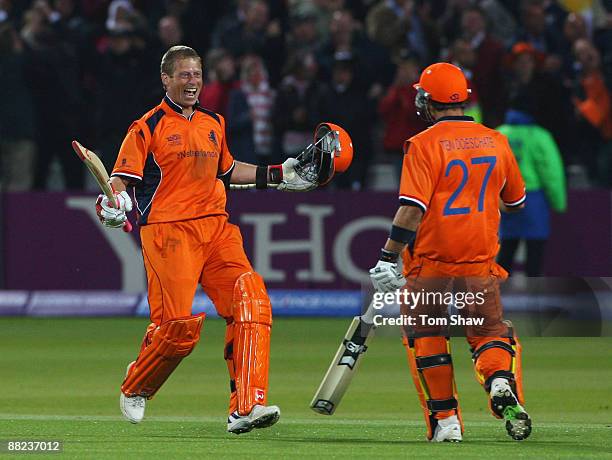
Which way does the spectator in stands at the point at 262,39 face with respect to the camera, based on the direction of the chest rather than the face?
toward the camera

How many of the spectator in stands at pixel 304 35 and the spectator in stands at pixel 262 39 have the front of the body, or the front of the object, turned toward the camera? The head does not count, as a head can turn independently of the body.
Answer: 2

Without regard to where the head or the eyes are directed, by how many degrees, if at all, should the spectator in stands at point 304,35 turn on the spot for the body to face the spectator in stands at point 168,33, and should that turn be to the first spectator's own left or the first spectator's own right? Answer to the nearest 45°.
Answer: approximately 90° to the first spectator's own right

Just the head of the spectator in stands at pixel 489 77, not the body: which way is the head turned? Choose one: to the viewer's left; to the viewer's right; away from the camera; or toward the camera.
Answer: toward the camera

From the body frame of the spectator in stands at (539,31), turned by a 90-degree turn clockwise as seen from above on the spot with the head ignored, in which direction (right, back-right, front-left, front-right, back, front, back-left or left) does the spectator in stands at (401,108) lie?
front-left

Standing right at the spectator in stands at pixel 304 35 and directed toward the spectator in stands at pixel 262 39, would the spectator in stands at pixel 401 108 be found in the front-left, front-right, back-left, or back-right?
back-left

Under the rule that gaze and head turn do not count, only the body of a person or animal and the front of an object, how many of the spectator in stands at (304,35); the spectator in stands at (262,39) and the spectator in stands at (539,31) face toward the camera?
3

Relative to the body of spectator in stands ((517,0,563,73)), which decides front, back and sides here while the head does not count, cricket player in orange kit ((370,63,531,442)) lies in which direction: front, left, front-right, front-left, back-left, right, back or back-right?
front

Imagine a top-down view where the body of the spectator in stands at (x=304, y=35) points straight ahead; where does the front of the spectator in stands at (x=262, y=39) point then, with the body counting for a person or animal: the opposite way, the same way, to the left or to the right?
the same way

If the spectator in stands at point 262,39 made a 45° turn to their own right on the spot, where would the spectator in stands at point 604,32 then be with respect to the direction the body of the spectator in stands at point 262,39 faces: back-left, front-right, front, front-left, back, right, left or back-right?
back-left

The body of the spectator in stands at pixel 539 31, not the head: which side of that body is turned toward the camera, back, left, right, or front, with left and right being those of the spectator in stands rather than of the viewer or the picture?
front
